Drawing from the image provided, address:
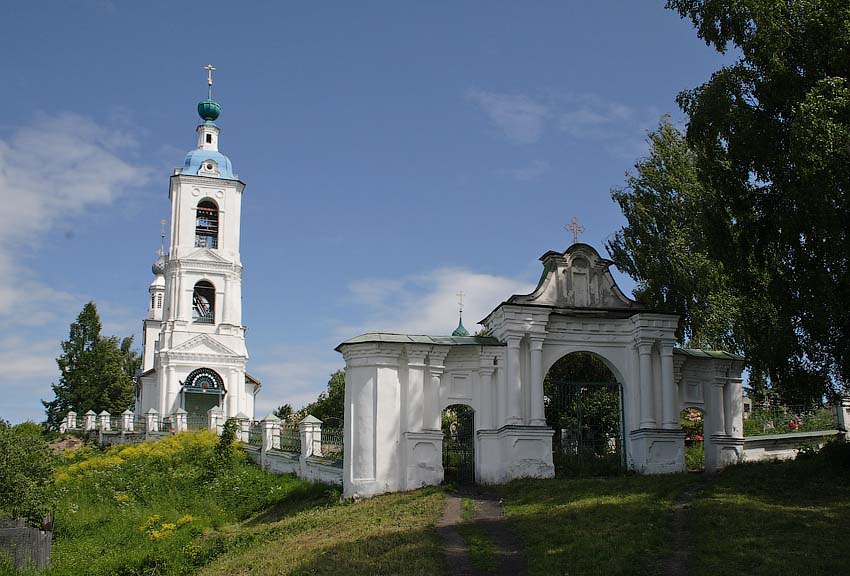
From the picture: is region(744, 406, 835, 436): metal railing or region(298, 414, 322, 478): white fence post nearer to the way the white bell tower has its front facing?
the white fence post

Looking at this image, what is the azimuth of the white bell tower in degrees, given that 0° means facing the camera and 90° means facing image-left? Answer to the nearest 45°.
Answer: approximately 0°

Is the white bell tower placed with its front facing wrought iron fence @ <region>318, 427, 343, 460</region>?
yes

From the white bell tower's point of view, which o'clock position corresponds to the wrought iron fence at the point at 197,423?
The wrought iron fence is roughly at 12 o'clock from the white bell tower.

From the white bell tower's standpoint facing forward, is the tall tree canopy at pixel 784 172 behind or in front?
in front

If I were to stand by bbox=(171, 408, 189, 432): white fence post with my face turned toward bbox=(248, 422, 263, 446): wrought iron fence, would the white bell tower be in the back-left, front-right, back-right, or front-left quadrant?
back-left

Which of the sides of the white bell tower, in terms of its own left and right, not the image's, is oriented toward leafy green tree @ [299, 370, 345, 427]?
left

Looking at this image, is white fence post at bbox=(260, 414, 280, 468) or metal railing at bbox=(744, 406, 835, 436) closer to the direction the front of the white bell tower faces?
the white fence post

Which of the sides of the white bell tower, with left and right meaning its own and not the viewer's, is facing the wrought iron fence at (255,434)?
front

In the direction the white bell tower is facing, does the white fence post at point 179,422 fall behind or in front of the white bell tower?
in front

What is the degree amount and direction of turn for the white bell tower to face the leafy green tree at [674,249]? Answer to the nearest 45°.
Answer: approximately 45° to its left

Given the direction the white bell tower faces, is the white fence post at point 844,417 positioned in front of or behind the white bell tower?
in front

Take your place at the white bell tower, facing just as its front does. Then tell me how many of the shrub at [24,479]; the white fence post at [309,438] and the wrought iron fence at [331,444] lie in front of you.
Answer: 3
